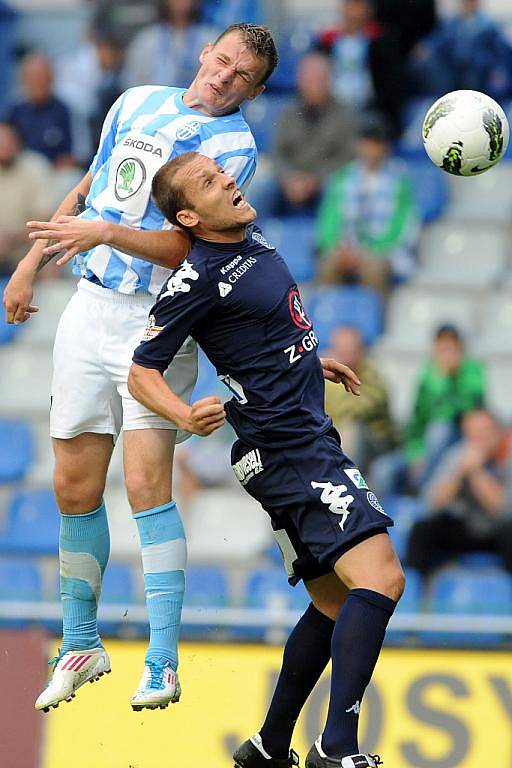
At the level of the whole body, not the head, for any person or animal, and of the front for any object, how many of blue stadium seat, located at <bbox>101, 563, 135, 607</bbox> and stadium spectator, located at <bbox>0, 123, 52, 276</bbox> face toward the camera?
2

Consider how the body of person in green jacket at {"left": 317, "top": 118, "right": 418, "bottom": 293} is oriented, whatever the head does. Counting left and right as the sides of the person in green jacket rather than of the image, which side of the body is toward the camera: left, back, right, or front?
front

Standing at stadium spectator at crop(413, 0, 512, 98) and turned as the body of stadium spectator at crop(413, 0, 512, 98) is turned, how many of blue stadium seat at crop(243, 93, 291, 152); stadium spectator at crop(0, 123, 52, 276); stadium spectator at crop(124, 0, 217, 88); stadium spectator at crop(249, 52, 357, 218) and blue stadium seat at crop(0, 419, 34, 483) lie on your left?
0

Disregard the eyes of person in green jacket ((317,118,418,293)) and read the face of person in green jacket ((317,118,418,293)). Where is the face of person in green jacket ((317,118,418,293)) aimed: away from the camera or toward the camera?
toward the camera

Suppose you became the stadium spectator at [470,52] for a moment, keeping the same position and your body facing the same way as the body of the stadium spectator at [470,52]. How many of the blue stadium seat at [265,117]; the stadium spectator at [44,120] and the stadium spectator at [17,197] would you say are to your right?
3

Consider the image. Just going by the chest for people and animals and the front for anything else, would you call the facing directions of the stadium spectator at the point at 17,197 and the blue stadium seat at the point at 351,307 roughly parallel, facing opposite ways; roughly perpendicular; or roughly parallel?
roughly parallel

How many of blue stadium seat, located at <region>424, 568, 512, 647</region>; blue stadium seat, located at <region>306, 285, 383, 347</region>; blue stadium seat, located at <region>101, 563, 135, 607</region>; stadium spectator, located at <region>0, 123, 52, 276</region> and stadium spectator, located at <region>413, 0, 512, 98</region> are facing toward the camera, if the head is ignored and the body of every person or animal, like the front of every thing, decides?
5

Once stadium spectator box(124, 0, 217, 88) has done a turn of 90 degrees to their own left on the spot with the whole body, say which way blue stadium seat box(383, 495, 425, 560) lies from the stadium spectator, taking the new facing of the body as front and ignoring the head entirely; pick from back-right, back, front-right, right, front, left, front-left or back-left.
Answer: front-right

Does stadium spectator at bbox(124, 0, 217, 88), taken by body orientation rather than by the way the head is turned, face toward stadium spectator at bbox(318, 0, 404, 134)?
no

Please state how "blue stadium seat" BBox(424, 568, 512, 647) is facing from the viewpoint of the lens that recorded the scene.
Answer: facing the viewer

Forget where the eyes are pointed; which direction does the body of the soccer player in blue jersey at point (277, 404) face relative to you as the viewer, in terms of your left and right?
facing the viewer and to the right of the viewer

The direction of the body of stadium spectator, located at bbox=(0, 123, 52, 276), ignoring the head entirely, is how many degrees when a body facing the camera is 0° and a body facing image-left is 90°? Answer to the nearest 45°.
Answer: approximately 0°

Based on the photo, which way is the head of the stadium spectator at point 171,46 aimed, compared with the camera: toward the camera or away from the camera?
toward the camera

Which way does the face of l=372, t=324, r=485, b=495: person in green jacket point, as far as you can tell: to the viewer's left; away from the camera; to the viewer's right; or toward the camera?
toward the camera

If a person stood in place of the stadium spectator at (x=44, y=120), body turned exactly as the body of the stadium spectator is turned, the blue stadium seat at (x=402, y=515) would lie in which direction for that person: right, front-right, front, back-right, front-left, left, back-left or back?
front-left

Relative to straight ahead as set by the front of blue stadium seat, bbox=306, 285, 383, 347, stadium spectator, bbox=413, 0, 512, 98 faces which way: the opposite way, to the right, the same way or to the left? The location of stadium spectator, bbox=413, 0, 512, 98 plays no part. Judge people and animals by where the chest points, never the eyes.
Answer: the same way

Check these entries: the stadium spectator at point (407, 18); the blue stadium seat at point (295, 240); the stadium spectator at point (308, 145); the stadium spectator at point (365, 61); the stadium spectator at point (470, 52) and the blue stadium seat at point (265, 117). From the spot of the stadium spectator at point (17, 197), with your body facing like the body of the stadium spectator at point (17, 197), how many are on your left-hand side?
6

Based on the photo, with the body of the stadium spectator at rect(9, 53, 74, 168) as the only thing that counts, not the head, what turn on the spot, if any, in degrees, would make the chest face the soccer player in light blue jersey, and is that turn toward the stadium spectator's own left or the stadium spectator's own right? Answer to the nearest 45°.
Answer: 0° — they already face them
